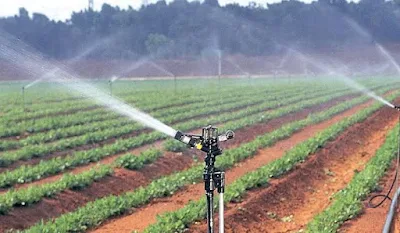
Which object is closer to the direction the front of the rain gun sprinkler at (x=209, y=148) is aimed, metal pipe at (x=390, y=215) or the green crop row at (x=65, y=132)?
the green crop row

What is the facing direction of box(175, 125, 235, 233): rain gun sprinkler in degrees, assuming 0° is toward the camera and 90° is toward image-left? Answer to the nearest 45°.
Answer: approximately 90°
